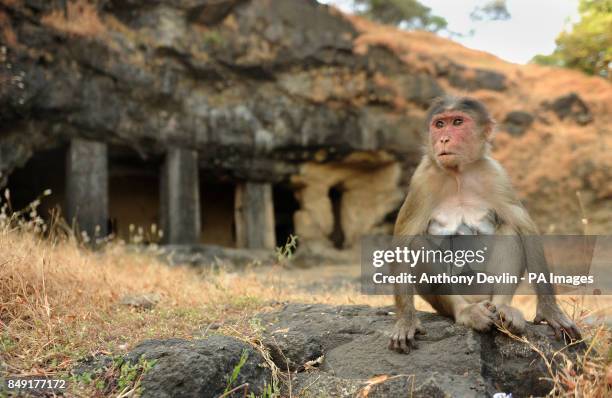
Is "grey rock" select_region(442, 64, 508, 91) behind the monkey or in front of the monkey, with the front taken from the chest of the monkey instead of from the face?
behind

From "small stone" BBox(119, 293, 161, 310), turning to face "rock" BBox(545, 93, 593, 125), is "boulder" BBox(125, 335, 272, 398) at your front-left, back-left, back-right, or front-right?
back-right

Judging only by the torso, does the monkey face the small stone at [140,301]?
no

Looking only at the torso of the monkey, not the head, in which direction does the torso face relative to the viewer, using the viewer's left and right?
facing the viewer

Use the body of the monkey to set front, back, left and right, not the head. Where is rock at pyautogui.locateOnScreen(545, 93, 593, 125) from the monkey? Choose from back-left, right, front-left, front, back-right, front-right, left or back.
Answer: back

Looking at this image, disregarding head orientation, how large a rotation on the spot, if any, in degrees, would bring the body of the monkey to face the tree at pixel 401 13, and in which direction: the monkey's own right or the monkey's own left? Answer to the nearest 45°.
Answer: approximately 180°

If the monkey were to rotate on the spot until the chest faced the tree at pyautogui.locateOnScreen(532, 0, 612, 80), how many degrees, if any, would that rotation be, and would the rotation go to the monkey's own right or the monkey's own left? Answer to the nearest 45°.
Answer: approximately 180°

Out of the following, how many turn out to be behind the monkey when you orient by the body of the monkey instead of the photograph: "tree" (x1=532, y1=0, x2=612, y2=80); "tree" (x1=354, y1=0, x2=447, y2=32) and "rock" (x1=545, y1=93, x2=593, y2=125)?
3

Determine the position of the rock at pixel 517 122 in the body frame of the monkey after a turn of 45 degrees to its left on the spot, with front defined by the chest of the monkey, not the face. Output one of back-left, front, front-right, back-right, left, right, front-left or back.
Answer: back-left

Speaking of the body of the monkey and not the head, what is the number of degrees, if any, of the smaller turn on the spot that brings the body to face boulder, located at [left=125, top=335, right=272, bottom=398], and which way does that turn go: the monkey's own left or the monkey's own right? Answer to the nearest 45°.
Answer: approximately 45° to the monkey's own right

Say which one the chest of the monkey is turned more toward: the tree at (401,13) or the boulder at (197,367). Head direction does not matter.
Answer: the boulder

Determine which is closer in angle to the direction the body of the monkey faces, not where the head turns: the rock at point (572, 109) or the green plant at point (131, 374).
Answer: the green plant

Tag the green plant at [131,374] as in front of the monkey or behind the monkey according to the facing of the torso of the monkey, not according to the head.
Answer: in front
